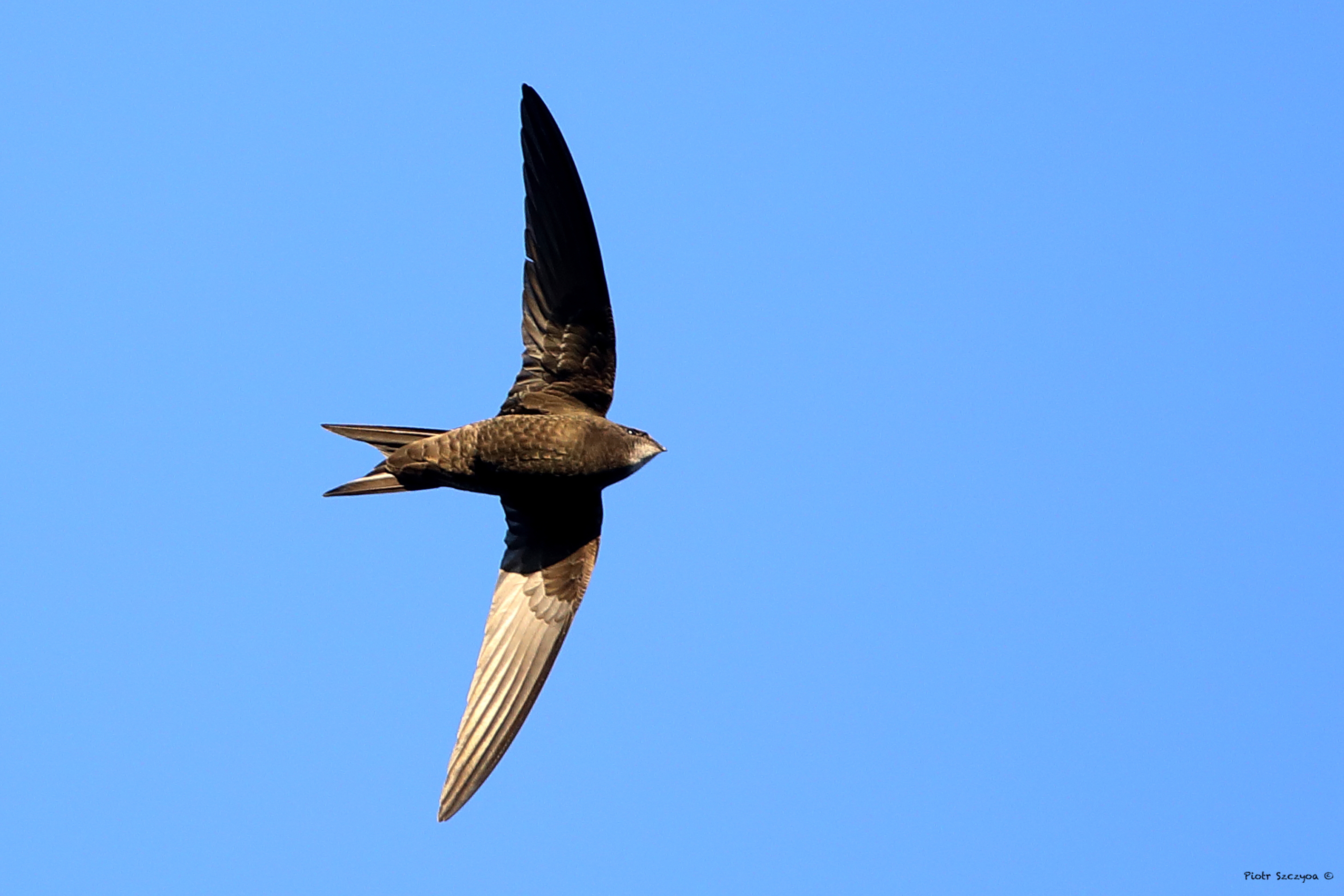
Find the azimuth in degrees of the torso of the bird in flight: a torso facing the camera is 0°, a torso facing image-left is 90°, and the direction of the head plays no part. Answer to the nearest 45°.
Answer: approximately 270°
